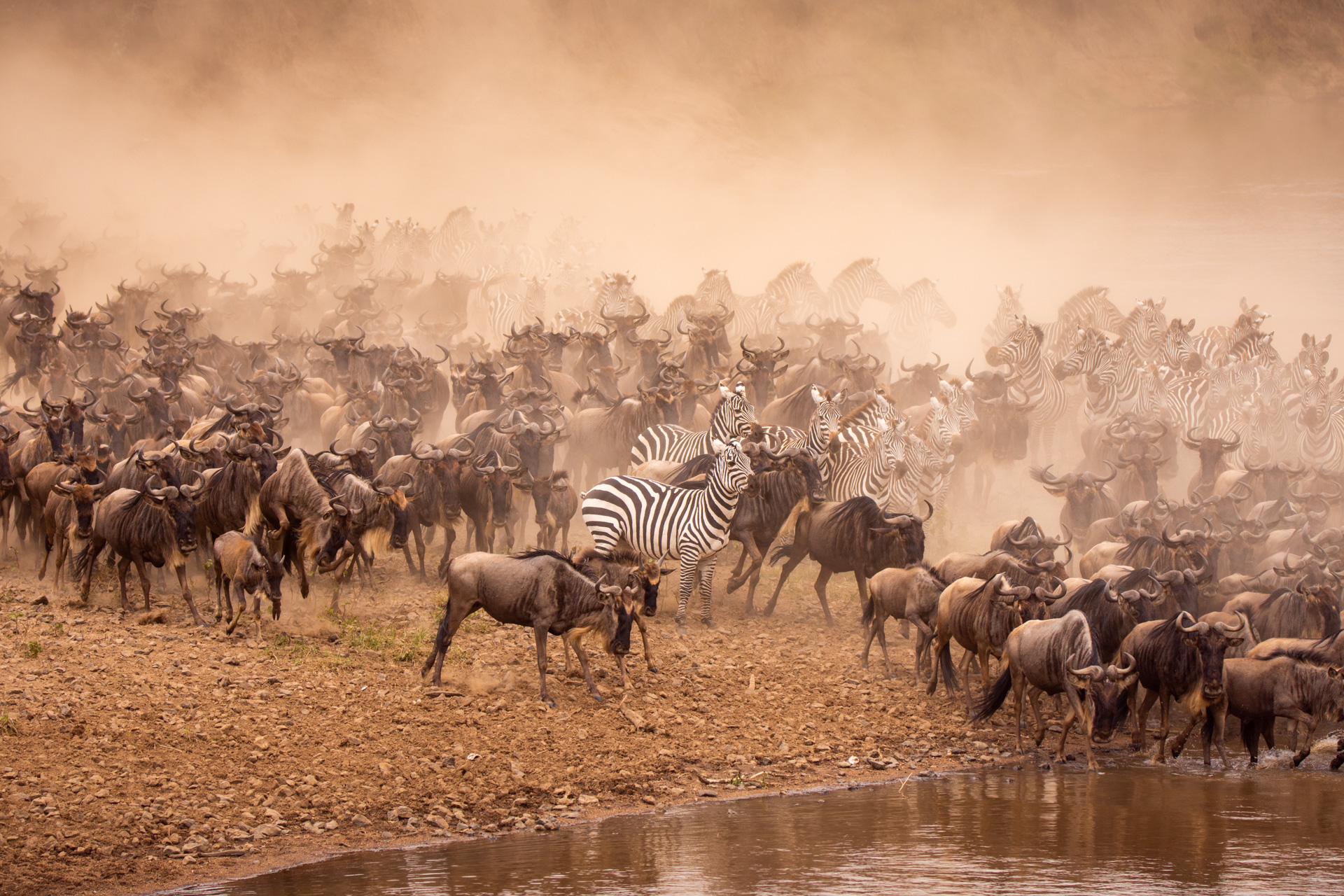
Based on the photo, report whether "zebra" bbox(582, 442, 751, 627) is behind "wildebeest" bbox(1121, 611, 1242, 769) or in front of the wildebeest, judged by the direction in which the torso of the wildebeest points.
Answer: behind

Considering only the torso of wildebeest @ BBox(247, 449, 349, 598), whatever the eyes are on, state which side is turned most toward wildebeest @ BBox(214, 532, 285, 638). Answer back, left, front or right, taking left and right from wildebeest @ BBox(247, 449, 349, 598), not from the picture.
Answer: right

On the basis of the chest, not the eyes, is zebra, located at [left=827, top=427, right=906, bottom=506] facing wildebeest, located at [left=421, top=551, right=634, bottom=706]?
no

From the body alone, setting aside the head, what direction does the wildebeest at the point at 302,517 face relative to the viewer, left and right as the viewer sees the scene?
facing the viewer and to the right of the viewer

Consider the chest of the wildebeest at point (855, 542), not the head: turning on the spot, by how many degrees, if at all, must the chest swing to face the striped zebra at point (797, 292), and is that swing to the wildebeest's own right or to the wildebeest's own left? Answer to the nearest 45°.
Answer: approximately 90° to the wildebeest's own left

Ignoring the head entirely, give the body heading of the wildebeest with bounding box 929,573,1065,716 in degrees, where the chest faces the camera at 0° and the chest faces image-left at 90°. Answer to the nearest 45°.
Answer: approximately 315°

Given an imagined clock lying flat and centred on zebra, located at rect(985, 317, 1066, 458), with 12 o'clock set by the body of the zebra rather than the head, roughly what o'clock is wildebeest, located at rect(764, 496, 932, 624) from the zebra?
The wildebeest is roughly at 11 o'clock from the zebra.

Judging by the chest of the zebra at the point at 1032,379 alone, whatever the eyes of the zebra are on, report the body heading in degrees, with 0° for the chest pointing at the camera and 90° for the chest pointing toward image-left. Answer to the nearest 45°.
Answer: approximately 45°

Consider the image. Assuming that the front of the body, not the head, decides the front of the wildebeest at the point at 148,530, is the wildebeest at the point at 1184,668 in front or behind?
in front

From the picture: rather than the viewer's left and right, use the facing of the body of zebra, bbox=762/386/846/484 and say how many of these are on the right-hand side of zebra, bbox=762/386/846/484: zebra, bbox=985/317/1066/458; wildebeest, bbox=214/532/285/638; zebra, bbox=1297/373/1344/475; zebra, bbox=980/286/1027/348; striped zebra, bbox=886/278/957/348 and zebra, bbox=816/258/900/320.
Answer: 1

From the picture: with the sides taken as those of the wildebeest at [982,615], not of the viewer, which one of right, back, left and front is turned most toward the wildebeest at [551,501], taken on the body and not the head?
back

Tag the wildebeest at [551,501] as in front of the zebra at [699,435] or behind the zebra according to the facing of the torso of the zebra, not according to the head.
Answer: behind

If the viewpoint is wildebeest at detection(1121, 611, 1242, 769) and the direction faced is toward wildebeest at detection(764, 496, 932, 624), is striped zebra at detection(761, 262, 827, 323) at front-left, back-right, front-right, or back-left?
front-right

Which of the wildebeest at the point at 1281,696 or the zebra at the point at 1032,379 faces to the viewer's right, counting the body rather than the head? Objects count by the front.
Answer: the wildebeest

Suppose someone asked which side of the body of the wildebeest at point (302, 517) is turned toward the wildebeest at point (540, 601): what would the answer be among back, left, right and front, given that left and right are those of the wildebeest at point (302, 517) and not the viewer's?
front

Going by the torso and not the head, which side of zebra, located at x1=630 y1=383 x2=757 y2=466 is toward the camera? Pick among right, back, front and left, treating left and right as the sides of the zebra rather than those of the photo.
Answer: right
